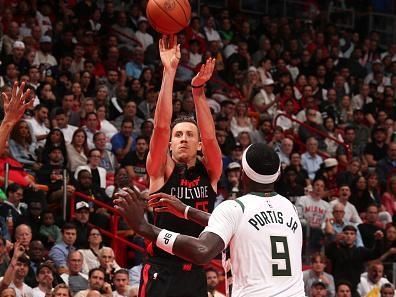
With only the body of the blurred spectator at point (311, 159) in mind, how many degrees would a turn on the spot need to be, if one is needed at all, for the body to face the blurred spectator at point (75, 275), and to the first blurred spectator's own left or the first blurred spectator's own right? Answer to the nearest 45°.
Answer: approximately 45° to the first blurred spectator's own right

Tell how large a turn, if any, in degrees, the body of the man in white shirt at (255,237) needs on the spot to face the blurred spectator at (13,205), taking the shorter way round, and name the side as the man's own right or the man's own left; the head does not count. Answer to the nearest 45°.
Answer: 0° — they already face them

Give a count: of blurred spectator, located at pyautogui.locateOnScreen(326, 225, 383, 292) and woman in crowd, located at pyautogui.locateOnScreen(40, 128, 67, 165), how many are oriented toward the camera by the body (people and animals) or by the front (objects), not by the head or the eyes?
2

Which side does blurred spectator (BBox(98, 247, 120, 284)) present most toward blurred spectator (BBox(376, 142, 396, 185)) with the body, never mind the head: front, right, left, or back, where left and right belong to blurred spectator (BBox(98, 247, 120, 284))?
left

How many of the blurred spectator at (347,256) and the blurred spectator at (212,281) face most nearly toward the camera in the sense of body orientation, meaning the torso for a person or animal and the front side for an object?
2
